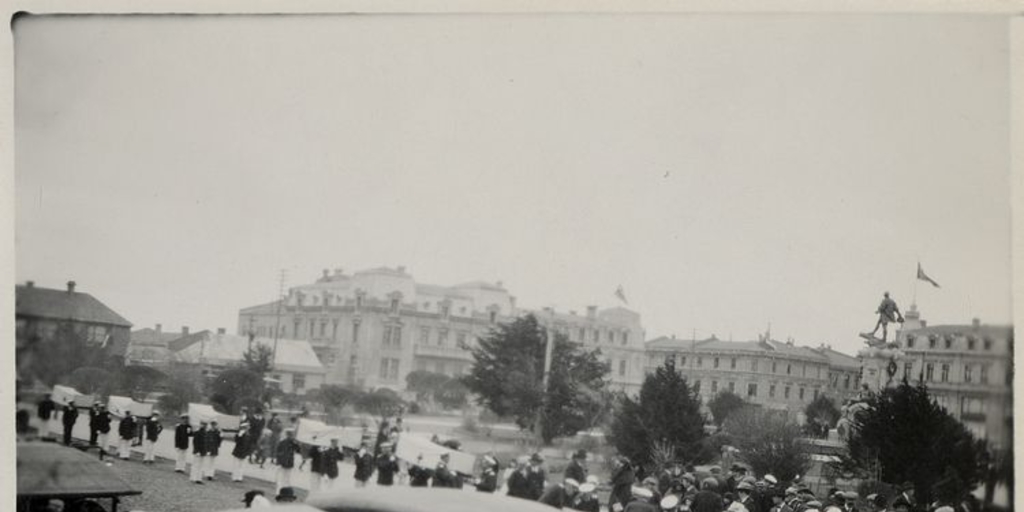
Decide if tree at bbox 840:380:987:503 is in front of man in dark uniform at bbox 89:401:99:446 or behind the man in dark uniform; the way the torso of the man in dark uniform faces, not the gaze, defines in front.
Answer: in front

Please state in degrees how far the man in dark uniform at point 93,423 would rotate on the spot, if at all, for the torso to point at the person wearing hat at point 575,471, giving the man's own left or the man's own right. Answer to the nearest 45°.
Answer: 0° — they already face them

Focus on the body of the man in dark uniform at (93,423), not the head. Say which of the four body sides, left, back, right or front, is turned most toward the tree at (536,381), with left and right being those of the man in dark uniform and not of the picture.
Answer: front

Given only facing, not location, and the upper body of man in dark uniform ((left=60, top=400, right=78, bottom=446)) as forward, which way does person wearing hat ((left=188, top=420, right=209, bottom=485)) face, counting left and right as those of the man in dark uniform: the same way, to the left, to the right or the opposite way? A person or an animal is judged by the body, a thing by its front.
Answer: the same way

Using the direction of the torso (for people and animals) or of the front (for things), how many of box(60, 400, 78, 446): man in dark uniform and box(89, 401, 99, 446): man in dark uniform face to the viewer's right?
2

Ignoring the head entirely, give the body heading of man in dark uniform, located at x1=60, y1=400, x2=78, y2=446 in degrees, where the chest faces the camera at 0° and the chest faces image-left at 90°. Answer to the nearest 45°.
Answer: approximately 270°

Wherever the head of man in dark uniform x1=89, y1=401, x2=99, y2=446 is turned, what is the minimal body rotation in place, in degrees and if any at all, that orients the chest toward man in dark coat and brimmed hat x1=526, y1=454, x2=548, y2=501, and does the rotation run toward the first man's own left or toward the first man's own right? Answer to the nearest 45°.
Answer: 0° — they already face them

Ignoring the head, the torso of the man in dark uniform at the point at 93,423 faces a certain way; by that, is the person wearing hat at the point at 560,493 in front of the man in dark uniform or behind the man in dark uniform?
in front

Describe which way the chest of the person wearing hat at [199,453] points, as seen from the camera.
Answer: to the viewer's right

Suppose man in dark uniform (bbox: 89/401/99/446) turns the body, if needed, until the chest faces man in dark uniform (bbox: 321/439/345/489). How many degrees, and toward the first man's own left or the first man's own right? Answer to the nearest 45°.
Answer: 0° — they already face them

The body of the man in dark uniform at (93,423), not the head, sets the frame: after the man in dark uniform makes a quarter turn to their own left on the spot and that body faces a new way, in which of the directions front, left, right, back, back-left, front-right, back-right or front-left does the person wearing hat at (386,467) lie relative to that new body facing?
right

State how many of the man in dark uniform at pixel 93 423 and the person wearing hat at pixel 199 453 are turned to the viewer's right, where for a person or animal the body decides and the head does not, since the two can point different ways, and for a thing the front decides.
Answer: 2

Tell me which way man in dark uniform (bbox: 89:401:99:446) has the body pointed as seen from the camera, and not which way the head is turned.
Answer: to the viewer's right

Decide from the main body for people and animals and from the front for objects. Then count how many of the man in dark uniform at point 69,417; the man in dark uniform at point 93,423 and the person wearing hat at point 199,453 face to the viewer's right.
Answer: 3

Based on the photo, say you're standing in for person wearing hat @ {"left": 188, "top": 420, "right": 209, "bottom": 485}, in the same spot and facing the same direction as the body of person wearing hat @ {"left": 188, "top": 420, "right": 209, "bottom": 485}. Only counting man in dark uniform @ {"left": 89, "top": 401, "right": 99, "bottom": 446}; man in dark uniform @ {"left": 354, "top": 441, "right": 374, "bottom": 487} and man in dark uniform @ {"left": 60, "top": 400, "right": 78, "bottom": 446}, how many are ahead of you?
1
